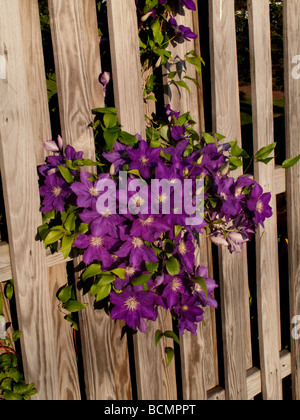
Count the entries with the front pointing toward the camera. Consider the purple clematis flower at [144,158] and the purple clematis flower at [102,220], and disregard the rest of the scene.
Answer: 2

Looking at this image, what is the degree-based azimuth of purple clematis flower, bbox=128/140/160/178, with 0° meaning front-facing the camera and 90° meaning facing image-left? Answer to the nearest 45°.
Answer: approximately 0°

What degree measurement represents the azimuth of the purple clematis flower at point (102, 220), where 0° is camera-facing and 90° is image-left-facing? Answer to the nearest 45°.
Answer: approximately 0°
